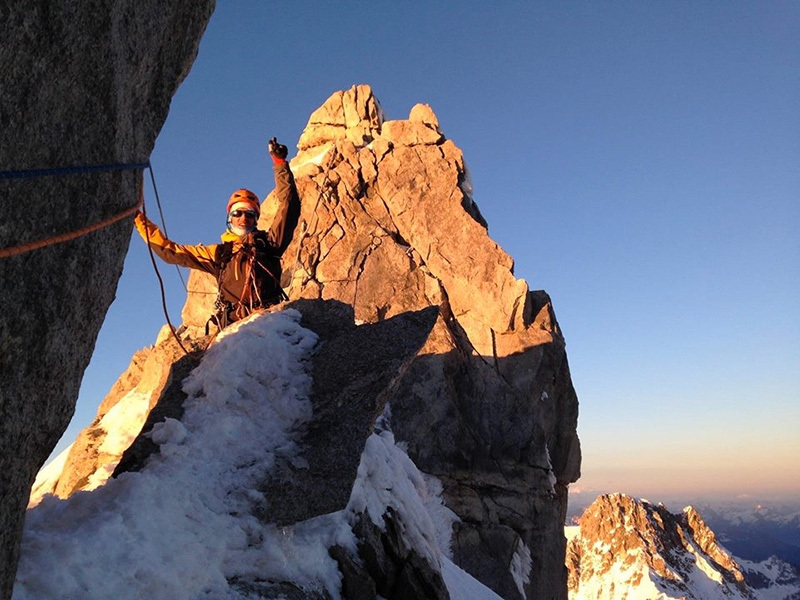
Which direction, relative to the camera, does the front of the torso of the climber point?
toward the camera

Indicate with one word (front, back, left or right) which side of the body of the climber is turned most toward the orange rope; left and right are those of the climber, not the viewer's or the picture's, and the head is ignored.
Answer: front

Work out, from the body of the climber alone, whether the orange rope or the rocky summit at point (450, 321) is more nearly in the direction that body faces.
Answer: the orange rope
